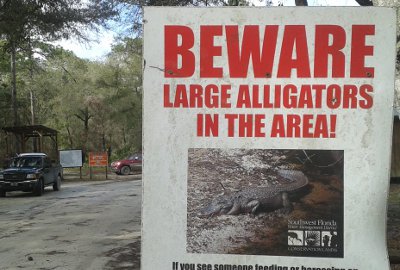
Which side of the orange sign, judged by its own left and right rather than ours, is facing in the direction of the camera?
front

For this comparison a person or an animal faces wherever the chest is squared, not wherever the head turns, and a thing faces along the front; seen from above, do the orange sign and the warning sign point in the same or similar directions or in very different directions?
same or similar directions

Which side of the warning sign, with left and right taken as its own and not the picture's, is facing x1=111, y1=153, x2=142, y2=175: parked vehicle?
back

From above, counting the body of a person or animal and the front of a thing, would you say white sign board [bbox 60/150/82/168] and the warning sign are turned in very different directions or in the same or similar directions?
same or similar directions

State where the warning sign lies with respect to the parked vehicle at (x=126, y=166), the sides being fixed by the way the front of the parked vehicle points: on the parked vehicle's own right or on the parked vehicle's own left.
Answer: on the parked vehicle's own left

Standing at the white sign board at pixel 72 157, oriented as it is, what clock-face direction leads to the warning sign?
The warning sign is roughly at 12 o'clock from the white sign board.

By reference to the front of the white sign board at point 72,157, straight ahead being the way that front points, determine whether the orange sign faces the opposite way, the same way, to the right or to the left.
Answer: the same way

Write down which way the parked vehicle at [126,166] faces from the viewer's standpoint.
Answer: facing the viewer and to the left of the viewer

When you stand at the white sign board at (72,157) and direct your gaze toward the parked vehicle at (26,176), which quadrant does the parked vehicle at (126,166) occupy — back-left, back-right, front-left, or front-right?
back-left

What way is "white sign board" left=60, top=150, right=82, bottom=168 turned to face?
toward the camera

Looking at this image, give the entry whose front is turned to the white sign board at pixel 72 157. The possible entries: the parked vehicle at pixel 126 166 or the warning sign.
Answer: the parked vehicle

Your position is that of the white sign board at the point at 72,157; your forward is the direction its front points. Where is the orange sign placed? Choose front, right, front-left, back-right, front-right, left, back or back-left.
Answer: left

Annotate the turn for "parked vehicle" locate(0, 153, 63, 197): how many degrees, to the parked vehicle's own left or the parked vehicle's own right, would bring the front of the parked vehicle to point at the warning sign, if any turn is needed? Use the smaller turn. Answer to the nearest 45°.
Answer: approximately 45° to the parked vehicle's own left

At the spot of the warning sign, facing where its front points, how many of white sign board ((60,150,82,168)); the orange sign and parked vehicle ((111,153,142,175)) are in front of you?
0

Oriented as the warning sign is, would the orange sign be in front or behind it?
behind
